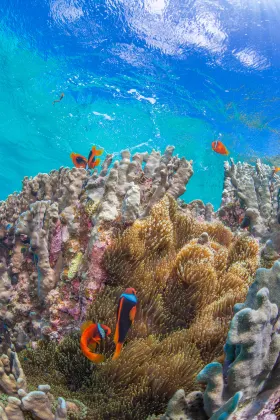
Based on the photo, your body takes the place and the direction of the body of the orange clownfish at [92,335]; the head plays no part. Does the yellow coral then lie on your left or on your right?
on your left
